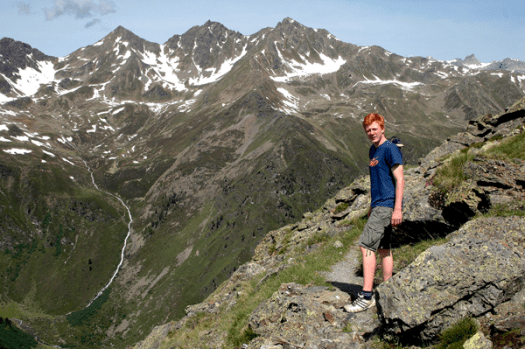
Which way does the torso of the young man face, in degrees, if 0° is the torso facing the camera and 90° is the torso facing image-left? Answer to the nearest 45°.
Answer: approximately 45°

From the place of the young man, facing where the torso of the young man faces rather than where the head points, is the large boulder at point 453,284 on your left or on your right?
on your left

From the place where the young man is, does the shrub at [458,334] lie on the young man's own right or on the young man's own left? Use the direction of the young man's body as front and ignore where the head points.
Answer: on the young man's own left
